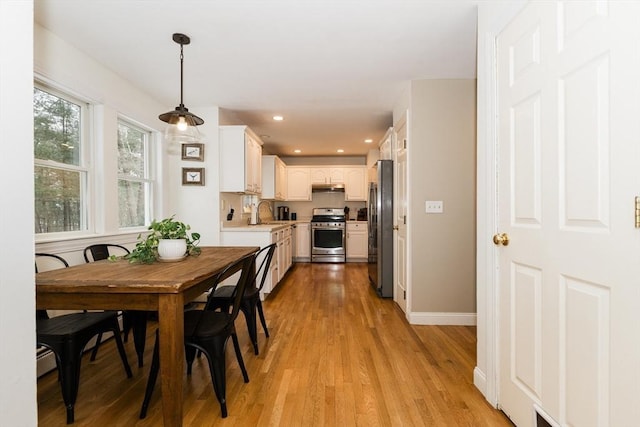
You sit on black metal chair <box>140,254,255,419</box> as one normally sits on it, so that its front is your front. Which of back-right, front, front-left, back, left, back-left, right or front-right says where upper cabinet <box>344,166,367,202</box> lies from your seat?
back-right

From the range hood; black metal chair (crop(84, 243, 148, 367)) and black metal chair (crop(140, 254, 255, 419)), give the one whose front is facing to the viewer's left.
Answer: black metal chair (crop(140, 254, 255, 419))

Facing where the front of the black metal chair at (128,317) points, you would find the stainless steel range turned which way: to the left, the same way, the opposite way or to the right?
to the right

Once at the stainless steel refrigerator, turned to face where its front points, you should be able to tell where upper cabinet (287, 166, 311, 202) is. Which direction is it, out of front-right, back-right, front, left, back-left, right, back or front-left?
front-right

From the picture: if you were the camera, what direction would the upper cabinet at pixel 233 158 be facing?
facing to the right of the viewer

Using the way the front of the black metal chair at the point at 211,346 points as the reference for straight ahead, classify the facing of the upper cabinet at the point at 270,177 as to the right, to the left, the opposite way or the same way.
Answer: the opposite way

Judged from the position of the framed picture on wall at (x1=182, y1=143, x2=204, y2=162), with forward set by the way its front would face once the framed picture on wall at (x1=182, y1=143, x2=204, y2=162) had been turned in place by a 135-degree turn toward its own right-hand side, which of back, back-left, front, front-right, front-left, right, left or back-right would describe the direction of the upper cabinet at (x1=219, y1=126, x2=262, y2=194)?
back-right

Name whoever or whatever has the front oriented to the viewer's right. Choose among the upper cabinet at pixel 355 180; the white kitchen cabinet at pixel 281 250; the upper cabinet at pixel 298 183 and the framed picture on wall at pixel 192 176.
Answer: the white kitchen cabinet

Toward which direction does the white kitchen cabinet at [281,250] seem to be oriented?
to the viewer's right

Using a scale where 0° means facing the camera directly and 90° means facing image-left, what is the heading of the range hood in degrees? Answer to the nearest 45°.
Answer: approximately 0°
